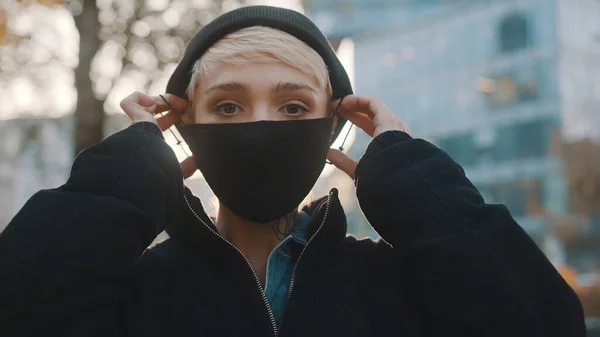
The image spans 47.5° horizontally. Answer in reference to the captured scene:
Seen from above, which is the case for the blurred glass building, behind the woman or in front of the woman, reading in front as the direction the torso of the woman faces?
behind

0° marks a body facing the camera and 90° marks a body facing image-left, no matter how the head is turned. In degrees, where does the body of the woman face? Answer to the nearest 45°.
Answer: approximately 0°

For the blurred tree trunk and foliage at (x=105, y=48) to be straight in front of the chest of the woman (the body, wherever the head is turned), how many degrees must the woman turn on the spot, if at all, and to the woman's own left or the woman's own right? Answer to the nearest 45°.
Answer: approximately 180°
